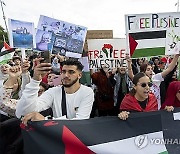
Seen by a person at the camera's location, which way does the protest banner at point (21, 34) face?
facing the viewer

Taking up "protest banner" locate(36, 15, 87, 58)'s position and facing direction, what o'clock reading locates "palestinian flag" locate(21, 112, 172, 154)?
The palestinian flag is roughly at 12 o'clock from the protest banner.

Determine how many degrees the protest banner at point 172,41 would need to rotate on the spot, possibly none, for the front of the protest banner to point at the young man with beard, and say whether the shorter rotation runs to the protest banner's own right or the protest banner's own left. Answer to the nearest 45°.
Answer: approximately 45° to the protest banner's own right

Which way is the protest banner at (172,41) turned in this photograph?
toward the camera

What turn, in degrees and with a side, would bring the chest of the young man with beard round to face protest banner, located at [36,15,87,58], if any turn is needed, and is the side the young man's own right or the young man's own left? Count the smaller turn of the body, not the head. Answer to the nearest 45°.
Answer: approximately 135° to the young man's own right

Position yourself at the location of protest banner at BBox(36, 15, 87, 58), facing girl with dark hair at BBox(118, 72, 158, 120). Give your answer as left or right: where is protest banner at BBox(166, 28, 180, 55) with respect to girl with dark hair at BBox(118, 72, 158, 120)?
left

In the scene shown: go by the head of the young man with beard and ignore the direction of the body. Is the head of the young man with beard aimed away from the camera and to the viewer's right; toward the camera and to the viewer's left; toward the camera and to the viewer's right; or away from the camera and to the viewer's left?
toward the camera and to the viewer's left

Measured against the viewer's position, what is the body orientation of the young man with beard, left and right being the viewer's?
facing the viewer and to the left of the viewer

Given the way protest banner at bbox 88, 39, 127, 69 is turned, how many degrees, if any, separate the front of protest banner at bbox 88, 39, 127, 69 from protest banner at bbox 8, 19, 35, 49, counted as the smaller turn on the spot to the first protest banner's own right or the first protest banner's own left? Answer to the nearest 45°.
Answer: approximately 45° to the first protest banner's own right

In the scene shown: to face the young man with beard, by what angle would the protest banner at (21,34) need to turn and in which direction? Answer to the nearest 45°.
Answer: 0° — it already faces them

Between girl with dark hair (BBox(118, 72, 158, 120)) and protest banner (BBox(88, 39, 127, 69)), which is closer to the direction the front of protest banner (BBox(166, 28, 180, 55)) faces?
the girl with dark hair

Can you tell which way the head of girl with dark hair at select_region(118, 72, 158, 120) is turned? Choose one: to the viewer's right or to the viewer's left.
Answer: to the viewer's right

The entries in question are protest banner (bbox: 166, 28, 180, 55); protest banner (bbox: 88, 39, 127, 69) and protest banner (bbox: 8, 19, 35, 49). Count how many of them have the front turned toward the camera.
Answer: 3

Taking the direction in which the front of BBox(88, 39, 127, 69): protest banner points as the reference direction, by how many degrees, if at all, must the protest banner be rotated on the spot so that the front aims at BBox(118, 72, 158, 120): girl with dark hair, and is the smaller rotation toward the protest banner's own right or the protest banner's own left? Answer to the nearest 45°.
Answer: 0° — it already faces them

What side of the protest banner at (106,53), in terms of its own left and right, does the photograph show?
front
